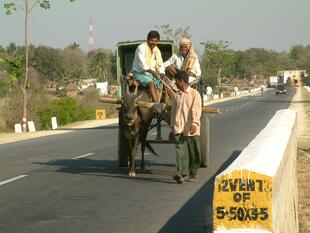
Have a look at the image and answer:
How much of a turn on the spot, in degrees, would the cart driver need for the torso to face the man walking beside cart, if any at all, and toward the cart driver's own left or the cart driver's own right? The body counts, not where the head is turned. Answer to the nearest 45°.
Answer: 0° — they already face them

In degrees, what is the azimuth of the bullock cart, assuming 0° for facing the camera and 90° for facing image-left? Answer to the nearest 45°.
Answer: approximately 0°

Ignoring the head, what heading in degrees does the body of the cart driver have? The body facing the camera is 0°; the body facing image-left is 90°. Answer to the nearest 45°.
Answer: approximately 315°

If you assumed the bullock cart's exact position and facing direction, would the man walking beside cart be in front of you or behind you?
in front

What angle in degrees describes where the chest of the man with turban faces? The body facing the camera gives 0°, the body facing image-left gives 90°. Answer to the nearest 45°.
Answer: approximately 45°
